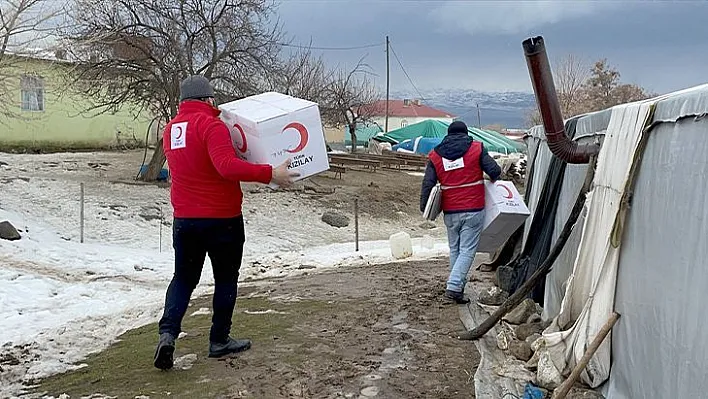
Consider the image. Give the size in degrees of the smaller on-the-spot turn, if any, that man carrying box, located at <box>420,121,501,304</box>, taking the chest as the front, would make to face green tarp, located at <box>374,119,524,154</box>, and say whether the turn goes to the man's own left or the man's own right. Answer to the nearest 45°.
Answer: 0° — they already face it

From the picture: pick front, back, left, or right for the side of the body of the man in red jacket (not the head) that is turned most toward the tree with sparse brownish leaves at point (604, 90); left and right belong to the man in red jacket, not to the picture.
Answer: front

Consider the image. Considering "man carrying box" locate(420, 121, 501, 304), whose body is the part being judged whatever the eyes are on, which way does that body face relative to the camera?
away from the camera

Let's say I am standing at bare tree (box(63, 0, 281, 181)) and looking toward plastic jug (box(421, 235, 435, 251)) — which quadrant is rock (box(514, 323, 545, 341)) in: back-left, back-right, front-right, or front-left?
front-right

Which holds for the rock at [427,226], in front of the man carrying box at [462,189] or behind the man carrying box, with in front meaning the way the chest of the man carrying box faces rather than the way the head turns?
in front

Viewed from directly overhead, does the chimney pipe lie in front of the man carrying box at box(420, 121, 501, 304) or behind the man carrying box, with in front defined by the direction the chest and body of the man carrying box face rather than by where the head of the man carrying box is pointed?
behind

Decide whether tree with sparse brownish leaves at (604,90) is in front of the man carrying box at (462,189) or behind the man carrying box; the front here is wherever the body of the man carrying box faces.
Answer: in front

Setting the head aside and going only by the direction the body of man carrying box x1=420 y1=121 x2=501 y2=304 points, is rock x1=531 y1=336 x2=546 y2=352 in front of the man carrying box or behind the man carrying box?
behind

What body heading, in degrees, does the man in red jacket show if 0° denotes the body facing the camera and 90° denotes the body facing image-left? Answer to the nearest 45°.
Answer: approximately 225°

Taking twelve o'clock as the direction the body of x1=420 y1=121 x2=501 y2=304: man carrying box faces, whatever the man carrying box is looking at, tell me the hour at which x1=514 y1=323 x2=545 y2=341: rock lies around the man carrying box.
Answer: The rock is roughly at 5 o'clock from the man carrying box.

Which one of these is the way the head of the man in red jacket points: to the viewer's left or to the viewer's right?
to the viewer's right

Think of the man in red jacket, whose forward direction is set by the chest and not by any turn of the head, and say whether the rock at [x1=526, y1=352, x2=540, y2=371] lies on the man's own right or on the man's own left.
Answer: on the man's own right

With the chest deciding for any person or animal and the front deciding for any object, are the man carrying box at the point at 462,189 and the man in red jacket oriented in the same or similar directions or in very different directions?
same or similar directions

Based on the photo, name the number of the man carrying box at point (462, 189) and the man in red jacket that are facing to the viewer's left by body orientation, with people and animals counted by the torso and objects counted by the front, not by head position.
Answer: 0
